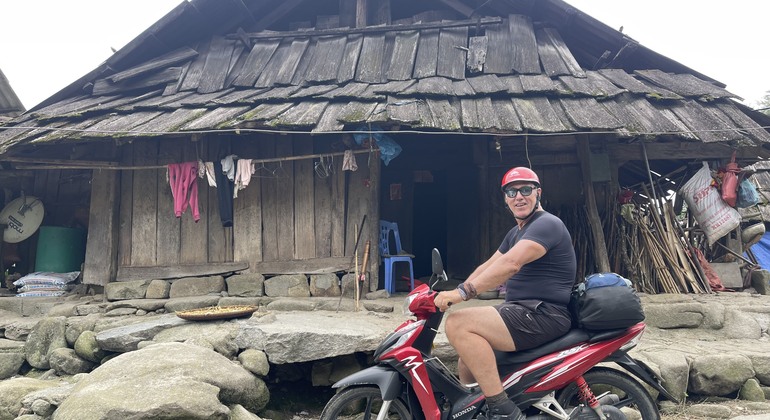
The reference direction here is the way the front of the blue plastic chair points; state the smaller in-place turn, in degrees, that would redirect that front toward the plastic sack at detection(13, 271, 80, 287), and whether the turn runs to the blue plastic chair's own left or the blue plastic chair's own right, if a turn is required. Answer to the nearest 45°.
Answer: approximately 135° to the blue plastic chair's own right

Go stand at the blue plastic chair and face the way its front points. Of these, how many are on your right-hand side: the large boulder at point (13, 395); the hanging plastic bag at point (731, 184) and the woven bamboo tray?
2

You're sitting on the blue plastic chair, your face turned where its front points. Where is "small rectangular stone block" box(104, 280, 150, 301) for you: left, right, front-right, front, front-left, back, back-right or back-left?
back-right

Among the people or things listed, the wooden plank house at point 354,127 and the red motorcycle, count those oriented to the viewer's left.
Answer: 1

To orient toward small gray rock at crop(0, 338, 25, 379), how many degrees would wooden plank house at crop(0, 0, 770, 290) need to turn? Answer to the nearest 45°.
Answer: approximately 90° to its right

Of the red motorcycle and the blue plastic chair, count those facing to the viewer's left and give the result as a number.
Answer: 1

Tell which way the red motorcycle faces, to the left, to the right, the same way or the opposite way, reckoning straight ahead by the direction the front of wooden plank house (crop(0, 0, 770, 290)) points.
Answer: to the right

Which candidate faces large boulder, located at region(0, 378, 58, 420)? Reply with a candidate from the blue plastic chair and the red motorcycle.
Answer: the red motorcycle

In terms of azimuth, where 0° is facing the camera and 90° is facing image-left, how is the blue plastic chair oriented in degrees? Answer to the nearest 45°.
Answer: approximately 315°

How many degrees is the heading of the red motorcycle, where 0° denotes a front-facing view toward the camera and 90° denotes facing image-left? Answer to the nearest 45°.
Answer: approximately 90°
